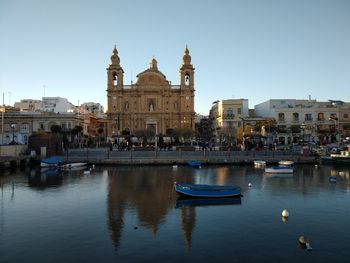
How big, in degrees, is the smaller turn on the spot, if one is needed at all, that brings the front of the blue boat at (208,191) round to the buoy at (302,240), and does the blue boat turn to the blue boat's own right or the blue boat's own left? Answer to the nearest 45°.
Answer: approximately 135° to the blue boat's own left

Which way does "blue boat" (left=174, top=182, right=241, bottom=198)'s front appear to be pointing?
to the viewer's left

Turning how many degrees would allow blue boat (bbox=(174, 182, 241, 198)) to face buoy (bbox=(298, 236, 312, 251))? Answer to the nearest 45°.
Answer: approximately 135° to its left

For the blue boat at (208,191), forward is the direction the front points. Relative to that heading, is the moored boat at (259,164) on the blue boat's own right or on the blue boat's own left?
on the blue boat's own right

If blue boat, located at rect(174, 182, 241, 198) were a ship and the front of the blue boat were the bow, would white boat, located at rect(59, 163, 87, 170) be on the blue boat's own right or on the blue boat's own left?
on the blue boat's own right

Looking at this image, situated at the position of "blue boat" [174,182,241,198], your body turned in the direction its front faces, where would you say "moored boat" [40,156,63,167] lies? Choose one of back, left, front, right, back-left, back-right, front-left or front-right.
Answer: front-right

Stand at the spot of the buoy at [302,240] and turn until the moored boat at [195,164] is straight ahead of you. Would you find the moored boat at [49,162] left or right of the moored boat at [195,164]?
left

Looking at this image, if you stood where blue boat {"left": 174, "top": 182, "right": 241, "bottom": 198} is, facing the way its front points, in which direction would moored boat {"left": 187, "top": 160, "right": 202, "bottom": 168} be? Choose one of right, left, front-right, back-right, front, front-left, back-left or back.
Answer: right
